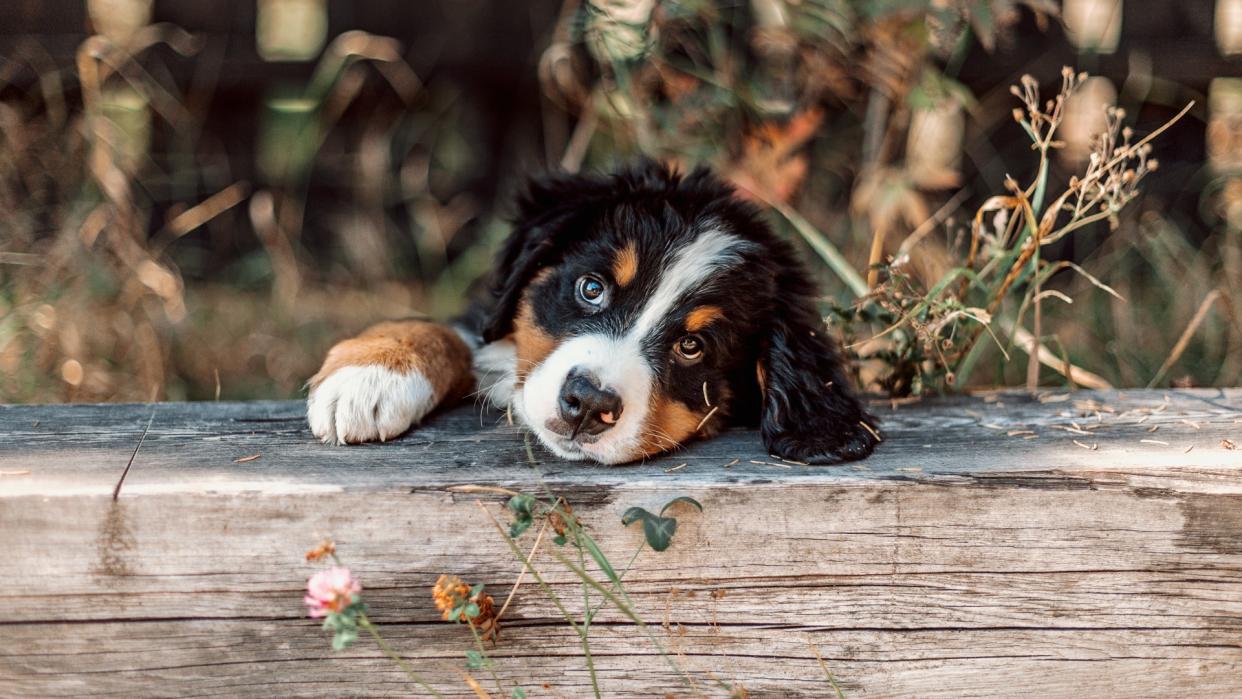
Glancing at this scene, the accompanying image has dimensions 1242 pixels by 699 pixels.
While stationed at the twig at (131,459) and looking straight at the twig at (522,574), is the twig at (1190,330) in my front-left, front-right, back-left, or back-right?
front-left

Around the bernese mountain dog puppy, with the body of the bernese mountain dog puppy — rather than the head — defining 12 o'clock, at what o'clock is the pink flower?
The pink flower is roughly at 1 o'clock from the bernese mountain dog puppy.

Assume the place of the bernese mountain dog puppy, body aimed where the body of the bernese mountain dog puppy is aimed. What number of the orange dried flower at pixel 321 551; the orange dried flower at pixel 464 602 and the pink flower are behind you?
0

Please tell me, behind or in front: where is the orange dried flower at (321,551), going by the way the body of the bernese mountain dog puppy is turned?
in front

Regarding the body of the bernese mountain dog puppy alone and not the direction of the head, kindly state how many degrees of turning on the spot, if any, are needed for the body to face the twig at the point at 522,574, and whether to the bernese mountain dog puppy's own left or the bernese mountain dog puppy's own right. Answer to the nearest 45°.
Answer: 0° — it already faces it

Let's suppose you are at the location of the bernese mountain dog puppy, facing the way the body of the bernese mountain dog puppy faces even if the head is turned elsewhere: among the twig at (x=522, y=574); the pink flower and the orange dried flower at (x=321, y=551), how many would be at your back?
0

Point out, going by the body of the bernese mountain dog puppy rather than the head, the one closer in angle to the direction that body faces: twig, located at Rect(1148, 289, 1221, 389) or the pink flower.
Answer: the pink flower

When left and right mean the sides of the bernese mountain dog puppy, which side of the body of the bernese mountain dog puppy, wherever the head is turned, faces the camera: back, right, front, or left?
front
